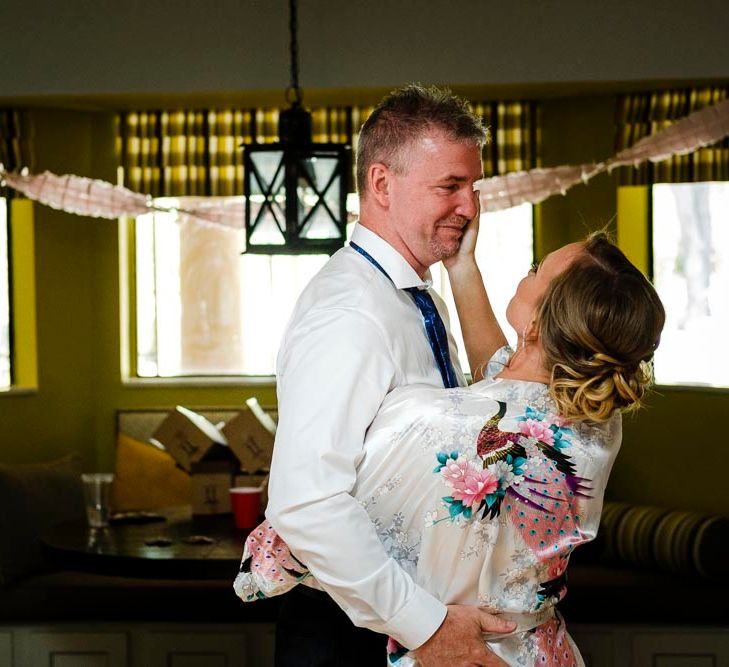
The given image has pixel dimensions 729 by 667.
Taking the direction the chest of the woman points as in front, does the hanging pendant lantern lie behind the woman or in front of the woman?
in front

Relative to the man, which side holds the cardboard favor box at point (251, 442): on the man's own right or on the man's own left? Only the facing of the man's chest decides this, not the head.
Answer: on the man's own left

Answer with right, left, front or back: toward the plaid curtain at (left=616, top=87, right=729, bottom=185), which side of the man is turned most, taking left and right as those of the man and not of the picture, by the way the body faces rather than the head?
left

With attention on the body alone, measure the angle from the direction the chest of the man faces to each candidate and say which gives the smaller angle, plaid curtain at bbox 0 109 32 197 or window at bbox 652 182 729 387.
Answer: the window

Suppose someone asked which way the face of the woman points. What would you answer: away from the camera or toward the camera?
away from the camera

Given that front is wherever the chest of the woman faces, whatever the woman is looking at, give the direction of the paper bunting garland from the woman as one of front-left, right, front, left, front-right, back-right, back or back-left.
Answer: front-right

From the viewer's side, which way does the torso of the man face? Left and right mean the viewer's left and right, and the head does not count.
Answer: facing to the right of the viewer

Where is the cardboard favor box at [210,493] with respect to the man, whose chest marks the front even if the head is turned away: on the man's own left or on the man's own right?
on the man's own left

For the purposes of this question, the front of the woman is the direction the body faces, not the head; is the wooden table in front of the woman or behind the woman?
in front

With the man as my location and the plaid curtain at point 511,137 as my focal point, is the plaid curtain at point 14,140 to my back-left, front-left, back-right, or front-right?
front-left

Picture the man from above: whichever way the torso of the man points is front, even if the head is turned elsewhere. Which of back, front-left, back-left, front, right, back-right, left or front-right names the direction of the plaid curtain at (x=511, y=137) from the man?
left

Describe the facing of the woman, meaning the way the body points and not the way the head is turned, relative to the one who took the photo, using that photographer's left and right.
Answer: facing away from the viewer and to the left of the viewer

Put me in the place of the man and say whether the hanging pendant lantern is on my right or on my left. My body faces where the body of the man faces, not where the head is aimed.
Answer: on my left
